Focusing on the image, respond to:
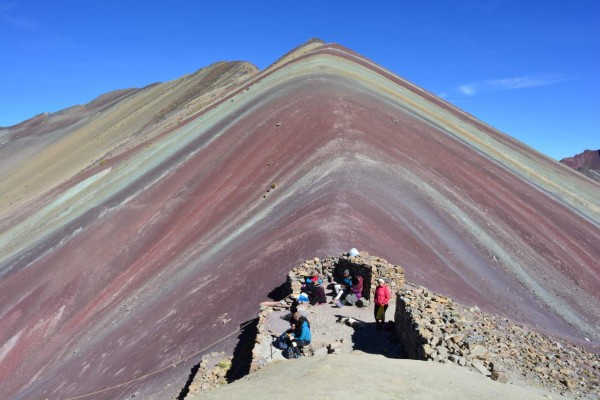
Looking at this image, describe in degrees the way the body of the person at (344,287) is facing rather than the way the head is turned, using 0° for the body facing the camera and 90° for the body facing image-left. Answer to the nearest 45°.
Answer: approximately 45°

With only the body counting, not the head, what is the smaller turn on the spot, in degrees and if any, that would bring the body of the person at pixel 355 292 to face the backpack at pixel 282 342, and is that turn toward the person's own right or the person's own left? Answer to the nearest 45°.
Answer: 0° — they already face it

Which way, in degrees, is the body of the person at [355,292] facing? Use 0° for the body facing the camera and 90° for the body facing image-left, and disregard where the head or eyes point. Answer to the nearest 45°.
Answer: approximately 45°

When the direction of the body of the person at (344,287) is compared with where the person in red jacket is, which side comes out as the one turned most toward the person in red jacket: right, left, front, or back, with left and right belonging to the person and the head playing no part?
left
